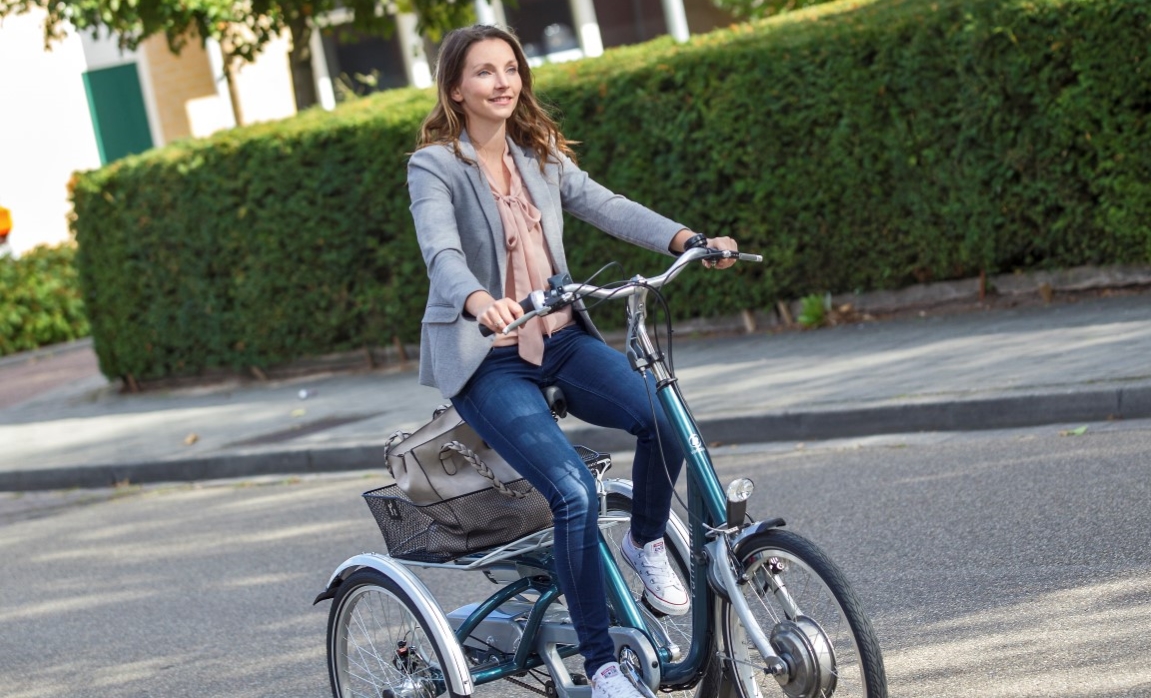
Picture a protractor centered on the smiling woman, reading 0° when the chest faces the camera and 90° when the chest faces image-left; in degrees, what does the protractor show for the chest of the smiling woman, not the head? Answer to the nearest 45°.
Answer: approximately 315°

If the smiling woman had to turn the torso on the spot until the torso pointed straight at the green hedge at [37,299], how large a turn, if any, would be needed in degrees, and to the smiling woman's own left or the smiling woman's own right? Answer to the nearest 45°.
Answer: approximately 135° to the smiling woman's own left
